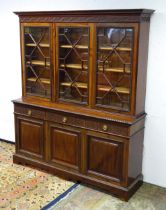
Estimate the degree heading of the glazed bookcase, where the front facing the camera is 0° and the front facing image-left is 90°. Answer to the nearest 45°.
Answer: approximately 45°
